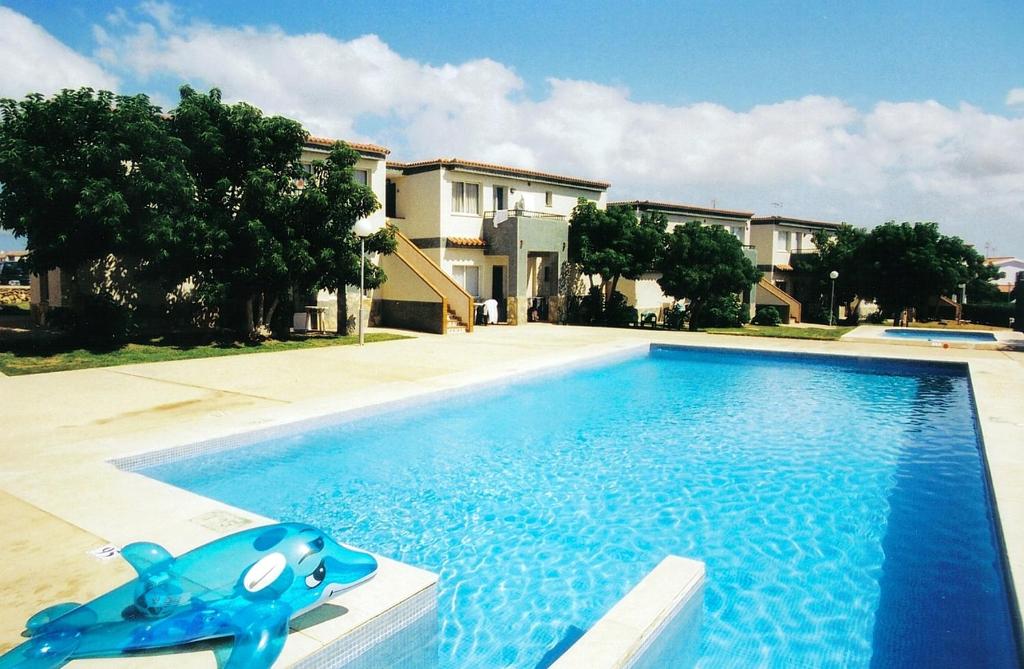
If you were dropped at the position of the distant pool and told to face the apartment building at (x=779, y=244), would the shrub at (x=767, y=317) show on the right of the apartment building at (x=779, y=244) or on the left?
left

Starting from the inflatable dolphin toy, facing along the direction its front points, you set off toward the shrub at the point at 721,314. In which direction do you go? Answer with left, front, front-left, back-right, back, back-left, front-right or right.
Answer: front-left

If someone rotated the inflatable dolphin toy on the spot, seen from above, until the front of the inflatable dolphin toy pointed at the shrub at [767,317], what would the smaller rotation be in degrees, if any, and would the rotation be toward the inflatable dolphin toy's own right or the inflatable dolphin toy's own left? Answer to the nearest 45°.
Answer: approximately 45° to the inflatable dolphin toy's own left

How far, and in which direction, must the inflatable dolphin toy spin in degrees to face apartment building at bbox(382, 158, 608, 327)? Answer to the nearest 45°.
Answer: approximately 45° to its left

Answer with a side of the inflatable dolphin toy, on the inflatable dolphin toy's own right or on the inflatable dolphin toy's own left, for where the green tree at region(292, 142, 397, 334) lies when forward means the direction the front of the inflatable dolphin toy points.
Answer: on the inflatable dolphin toy's own left

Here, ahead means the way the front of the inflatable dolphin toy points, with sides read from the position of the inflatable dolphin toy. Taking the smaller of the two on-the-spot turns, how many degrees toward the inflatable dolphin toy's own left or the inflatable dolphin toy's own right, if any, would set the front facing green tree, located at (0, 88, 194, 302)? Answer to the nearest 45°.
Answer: approximately 90° to the inflatable dolphin toy's own left

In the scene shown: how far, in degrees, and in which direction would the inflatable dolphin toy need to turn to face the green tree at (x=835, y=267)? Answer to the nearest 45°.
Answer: approximately 45° to its left

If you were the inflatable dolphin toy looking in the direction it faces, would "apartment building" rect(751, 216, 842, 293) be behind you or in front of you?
in front

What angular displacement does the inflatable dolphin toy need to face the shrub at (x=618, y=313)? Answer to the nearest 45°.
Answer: approximately 45° to its left

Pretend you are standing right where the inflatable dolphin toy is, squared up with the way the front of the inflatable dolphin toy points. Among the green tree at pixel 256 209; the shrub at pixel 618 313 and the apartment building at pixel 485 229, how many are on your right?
0

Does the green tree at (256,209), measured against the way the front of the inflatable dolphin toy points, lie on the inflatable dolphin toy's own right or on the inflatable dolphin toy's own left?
on the inflatable dolphin toy's own left

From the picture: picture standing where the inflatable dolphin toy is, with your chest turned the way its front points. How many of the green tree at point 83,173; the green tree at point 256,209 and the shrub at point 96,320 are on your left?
3

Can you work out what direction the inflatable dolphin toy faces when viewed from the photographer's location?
facing to the right of the viewer

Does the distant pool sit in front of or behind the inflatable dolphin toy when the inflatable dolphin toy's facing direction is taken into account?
in front

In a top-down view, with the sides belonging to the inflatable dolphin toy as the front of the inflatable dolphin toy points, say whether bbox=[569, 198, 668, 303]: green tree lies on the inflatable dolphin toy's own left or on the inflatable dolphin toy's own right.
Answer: on the inflatable dolphin toy's own left

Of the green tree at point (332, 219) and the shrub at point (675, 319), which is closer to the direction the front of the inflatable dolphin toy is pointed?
the shrub

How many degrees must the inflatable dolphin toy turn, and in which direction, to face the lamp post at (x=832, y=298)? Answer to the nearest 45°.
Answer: approximately 45° to its left
